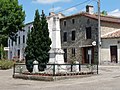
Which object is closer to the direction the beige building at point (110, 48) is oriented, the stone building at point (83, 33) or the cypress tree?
the cypress tree

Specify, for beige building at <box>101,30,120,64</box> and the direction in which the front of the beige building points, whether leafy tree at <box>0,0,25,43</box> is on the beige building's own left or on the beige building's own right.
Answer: on the beige building's own right

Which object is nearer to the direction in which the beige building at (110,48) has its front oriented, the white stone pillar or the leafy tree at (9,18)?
the white stone pillar

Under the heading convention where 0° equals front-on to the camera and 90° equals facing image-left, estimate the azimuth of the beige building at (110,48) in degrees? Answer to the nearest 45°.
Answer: approximately 0°

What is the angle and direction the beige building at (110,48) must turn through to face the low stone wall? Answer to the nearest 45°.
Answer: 0° — it already faces it

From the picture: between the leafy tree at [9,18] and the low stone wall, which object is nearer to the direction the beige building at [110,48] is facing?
the low stone wall

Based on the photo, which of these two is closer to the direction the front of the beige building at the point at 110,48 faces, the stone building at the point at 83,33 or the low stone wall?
the low stone wall
